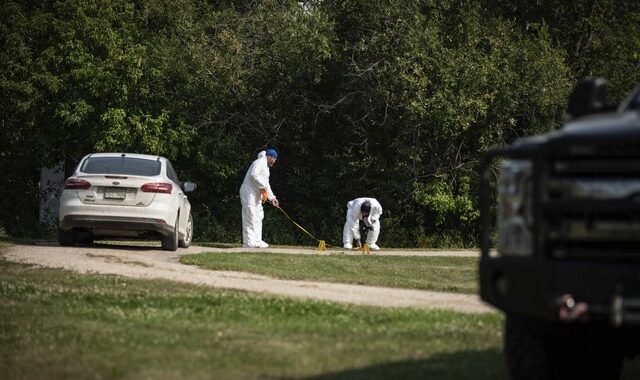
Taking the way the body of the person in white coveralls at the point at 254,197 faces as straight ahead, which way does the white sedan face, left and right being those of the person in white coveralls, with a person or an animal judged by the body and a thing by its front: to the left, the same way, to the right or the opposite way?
to the left

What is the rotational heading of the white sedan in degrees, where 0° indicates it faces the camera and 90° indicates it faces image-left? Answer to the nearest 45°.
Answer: approximately 180°

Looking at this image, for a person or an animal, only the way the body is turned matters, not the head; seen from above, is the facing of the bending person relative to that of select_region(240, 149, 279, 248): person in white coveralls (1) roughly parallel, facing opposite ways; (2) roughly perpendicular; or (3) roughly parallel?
roughly perpendicular

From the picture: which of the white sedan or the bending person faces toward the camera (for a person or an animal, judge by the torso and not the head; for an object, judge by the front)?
the bending person

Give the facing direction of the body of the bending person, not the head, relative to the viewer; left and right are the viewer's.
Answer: facing the viewer

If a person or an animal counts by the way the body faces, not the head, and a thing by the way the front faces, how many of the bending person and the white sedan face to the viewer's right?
0

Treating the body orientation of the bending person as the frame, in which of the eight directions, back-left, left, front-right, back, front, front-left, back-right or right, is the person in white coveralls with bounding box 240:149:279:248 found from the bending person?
front-right

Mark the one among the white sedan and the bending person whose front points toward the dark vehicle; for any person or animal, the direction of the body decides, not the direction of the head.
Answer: the bending person

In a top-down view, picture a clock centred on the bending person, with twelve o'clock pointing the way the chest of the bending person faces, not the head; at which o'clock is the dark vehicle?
The dark vehicle is roughly at 12 o'clock from the bending person.

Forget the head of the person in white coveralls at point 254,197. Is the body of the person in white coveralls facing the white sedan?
no

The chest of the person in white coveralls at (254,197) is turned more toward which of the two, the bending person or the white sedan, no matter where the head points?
the bending person

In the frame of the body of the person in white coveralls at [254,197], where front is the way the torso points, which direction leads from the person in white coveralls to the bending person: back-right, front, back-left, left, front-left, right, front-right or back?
front-left

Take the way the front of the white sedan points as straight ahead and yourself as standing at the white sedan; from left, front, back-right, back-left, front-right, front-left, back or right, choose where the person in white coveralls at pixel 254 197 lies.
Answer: front-right

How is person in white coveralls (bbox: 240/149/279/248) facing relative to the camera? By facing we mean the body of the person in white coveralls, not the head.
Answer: to the viewer's right

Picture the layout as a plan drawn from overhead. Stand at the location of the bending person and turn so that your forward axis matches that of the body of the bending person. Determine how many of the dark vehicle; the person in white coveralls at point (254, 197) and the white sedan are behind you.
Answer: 0
